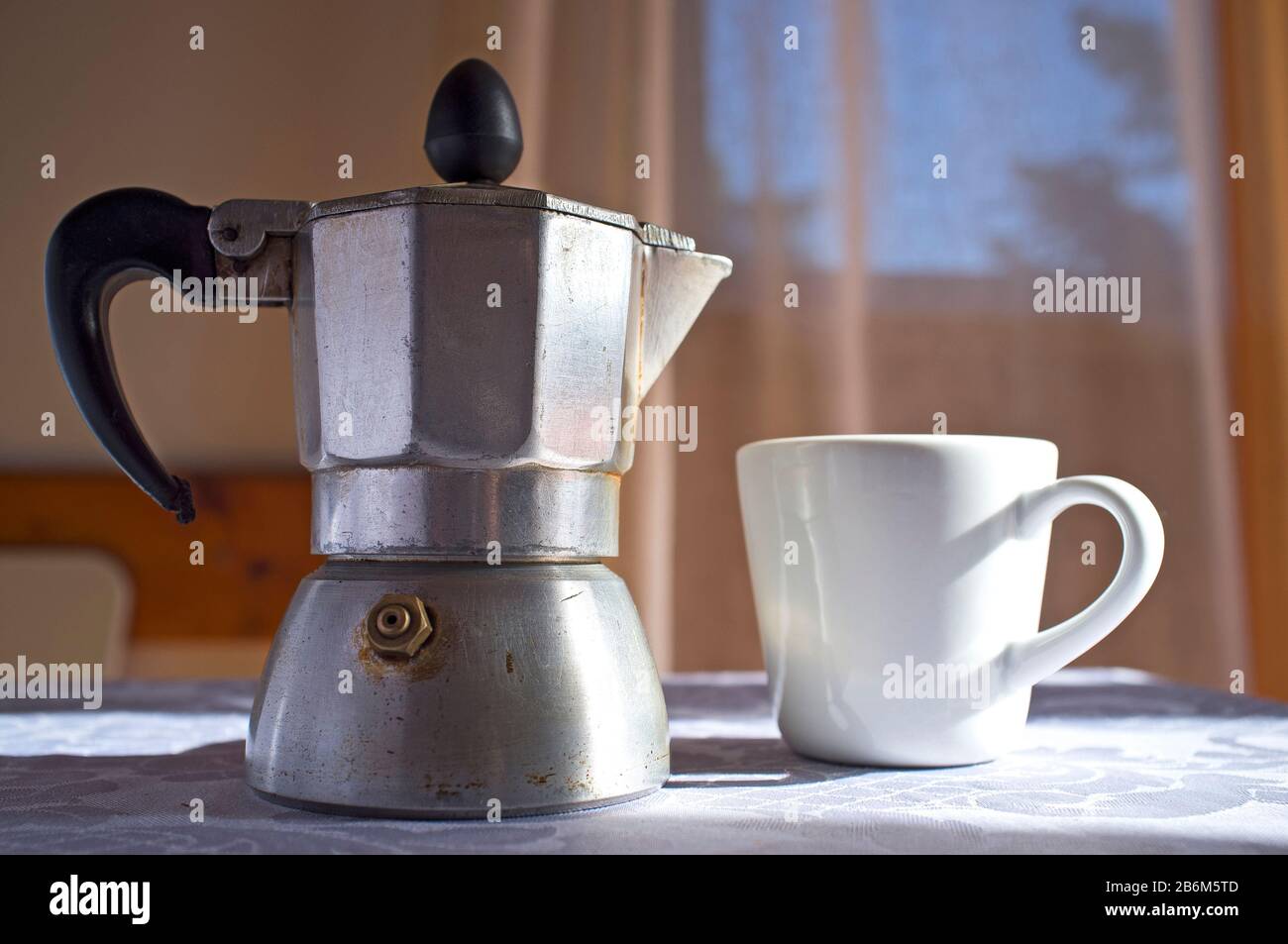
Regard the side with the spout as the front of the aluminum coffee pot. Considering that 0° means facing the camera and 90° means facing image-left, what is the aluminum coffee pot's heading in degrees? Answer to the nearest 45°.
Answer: approximately 270°
